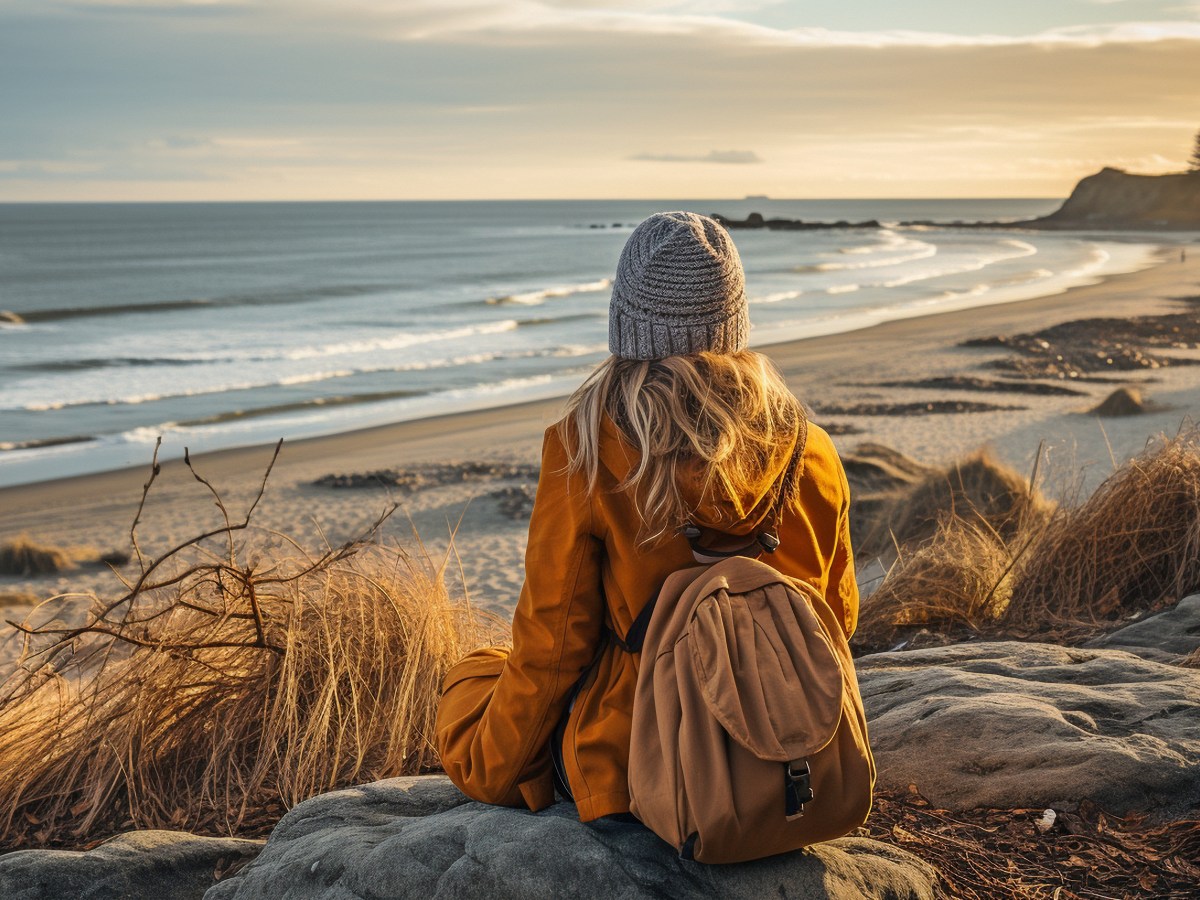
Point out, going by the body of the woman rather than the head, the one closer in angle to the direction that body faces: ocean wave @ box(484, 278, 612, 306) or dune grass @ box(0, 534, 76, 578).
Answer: the ocean wave

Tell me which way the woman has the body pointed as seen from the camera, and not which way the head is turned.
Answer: away from the camera

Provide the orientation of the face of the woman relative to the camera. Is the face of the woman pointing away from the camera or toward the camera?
away from the camera

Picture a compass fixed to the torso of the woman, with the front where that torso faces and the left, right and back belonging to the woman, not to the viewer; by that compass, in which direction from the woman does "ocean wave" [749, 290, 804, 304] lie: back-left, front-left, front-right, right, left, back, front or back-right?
front

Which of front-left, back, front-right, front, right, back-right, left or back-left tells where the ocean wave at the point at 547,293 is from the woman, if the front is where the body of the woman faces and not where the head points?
front

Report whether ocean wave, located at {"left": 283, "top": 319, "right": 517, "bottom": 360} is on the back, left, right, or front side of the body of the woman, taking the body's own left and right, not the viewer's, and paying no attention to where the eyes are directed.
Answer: front

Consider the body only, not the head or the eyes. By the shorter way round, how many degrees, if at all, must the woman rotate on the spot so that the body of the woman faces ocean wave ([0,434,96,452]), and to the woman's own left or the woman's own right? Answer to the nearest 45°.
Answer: approximately 45° to the woman's own left

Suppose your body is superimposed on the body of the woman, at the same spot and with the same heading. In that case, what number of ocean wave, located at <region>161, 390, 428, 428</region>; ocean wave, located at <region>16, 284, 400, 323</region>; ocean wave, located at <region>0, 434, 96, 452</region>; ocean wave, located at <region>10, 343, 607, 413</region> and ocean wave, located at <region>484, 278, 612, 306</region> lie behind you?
0

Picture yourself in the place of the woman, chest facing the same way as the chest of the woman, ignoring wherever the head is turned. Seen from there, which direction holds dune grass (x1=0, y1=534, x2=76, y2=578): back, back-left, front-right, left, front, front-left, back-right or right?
front-left

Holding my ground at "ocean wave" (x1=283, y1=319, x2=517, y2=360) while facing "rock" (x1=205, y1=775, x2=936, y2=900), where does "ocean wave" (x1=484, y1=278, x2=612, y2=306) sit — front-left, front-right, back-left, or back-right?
back-left

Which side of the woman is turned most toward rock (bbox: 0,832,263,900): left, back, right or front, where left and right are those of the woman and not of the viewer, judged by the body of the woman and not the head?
left

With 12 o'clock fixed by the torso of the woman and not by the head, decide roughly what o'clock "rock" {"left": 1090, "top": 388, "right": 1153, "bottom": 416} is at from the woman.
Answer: The rock is roughly at 1 o'clock from the woman.
